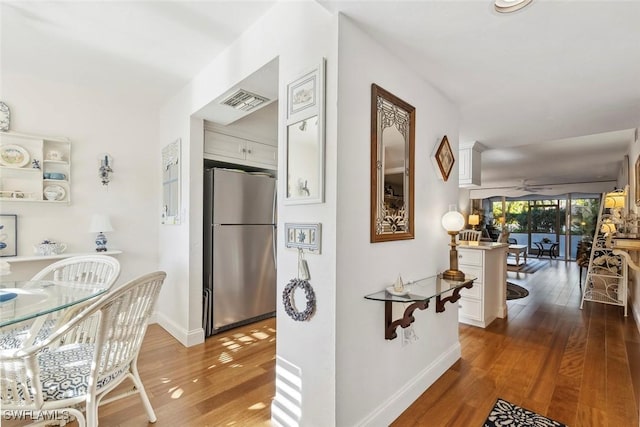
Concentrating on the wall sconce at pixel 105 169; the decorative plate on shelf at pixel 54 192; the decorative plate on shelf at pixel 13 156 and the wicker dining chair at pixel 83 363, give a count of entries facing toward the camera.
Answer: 3

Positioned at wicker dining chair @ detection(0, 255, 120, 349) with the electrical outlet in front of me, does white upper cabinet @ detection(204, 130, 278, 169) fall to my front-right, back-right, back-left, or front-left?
front-left

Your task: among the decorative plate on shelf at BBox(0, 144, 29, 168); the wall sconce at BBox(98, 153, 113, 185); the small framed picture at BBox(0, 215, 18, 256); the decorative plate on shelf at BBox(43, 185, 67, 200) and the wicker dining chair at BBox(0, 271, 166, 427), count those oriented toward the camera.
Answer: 4

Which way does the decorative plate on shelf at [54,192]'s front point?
toward the camera

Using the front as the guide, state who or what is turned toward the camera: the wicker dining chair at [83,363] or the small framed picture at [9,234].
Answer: the small framed picture

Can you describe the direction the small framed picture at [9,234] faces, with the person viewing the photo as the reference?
facing the viewer

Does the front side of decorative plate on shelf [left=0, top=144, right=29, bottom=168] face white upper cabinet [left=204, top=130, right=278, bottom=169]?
no

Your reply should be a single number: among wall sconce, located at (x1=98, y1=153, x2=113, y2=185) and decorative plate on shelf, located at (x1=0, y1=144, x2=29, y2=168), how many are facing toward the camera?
2

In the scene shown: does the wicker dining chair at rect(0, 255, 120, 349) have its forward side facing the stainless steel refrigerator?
no

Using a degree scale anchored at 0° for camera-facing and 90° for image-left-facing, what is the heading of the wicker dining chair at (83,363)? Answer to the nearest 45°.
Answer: approximately 135°

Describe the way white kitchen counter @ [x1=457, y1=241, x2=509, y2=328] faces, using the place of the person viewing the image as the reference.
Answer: facing the viewer and to the left of the viewer

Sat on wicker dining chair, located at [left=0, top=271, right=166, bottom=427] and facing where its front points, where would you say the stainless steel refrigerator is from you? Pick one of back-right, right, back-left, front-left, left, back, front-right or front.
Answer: right

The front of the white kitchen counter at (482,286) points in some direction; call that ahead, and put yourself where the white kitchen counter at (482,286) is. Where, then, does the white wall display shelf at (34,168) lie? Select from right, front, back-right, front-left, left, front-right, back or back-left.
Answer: front
